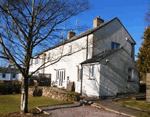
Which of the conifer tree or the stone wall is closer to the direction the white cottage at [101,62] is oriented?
the stone wall

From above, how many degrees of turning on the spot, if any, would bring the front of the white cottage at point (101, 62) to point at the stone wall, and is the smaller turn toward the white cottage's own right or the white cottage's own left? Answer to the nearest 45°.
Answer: approximately 45° to the white cottage's own right

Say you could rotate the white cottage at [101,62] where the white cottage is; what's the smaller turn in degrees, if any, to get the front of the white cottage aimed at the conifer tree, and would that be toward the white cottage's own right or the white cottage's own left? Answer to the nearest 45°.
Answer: approximately 90° to the white cottage's own left

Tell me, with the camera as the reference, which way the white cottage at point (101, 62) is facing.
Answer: facing the viewer and to the left of the viewer
